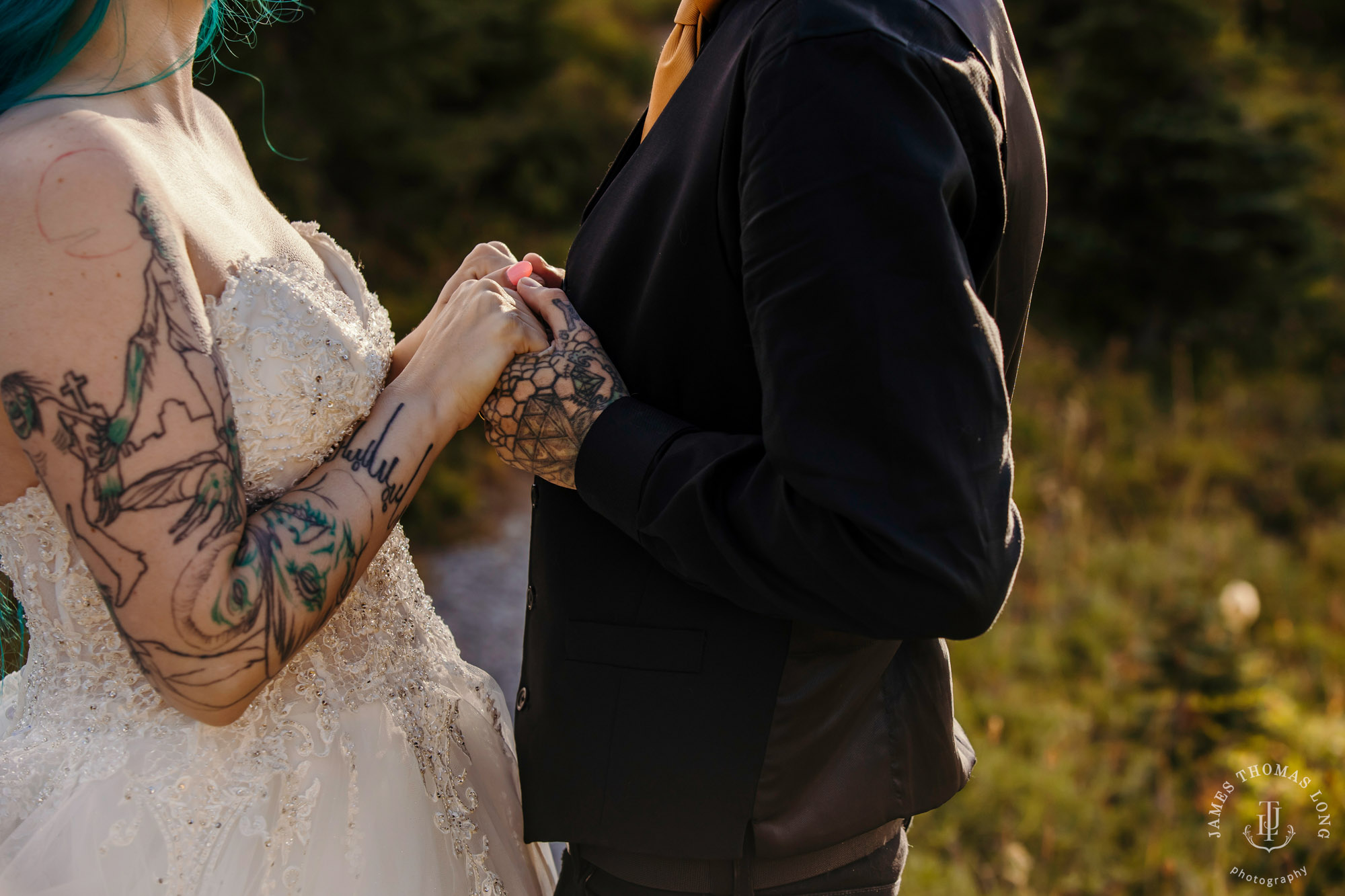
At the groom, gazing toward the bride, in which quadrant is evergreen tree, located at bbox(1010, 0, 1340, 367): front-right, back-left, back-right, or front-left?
back-right

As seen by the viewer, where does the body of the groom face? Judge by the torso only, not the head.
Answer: to the viewer's left

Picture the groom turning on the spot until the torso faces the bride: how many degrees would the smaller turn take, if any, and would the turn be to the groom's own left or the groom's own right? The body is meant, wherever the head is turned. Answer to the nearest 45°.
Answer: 0° — they already face them

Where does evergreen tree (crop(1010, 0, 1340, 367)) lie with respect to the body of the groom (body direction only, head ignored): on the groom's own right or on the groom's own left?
on the groom's own right

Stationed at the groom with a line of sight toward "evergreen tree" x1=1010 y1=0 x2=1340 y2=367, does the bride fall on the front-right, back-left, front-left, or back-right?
back-left

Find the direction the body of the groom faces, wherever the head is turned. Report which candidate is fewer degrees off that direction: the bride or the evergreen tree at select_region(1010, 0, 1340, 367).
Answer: the bride
